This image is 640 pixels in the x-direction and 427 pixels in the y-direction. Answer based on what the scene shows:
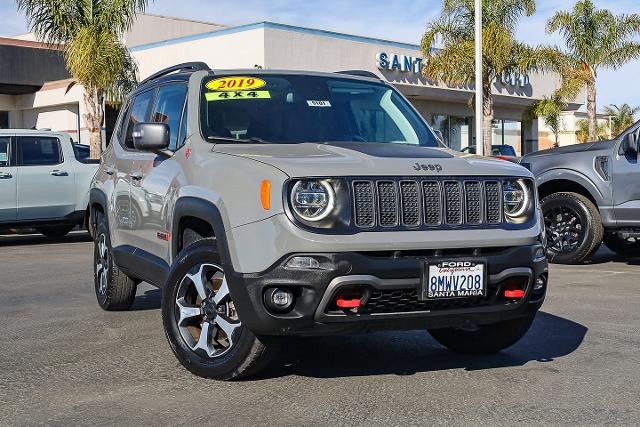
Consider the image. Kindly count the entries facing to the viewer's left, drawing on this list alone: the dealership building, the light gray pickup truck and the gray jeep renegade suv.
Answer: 1

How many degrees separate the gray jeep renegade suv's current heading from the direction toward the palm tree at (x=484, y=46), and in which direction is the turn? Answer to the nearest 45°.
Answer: approximately 135° to its left

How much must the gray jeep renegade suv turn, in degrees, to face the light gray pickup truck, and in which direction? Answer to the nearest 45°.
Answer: approximately 180°

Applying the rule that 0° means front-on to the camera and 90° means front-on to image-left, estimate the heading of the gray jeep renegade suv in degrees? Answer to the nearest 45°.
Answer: approximately 315°

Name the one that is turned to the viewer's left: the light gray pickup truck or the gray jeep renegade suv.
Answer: the light gray pickup truck

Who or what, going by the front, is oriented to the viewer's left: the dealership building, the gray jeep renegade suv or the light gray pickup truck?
the light gray pickup truck

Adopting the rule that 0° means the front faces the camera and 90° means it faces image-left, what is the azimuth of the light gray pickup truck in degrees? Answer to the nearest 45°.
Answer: approximately 90°

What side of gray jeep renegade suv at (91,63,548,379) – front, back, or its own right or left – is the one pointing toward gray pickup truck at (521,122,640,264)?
left

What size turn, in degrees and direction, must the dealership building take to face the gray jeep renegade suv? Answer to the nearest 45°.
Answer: approximately 45° to its right

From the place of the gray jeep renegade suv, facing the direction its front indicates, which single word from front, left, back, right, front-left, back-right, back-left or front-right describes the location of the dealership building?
back-left

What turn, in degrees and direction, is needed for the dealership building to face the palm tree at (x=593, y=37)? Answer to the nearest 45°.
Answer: approximately 45° to its left
